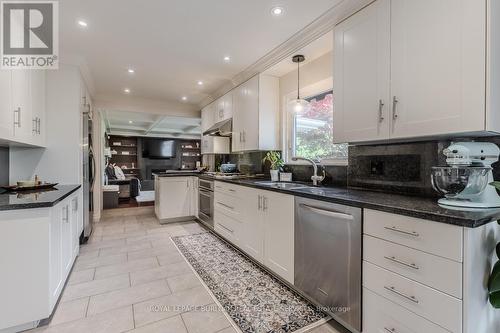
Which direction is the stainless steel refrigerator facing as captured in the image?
to the viewer's right

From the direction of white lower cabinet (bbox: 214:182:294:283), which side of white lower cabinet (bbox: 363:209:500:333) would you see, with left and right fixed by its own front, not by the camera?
right

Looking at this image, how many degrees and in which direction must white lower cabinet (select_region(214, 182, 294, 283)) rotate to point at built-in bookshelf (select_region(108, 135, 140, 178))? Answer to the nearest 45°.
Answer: approximately 90° to its right

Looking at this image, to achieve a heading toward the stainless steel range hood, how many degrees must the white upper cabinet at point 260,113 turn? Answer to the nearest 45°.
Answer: approximately 90° to its right

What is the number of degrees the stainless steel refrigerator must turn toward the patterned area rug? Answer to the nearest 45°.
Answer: approximately 45° to its right

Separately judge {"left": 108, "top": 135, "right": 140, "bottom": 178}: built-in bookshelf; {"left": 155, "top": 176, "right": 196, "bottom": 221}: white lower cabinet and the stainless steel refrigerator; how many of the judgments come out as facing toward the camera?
2

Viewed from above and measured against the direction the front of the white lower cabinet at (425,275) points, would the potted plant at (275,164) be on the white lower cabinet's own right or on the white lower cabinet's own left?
on the white lower cabinet's own right

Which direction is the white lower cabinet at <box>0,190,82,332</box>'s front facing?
to the viewer's right

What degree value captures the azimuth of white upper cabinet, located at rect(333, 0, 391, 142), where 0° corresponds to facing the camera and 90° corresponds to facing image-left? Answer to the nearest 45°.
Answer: approximately 45°

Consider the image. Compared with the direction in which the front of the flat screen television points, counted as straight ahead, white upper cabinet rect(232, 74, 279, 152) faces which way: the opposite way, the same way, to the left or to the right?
to the right

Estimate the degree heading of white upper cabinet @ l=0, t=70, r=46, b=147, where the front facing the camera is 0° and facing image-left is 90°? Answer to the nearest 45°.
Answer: approximately 315°

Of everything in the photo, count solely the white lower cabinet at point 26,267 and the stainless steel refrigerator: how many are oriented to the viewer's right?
2
